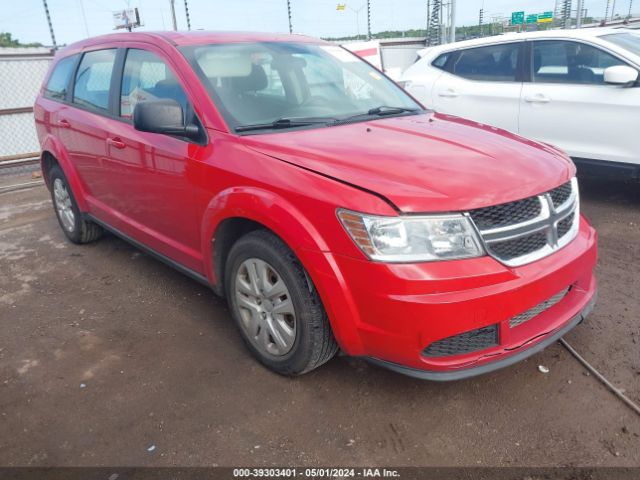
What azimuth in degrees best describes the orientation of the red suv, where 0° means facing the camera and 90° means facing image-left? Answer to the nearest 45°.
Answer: approximately 315°

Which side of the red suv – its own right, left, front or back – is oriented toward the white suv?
left

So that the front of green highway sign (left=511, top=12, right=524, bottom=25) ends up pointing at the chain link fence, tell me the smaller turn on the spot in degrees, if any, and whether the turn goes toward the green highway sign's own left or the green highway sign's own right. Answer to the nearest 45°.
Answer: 0° — it already faces it

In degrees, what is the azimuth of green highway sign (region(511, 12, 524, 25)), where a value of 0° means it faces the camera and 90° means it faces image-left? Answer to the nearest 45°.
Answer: approximately 0°

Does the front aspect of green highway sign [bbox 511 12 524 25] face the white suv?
yes

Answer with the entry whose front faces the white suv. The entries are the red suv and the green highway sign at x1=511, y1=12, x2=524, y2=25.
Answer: the green highway sign

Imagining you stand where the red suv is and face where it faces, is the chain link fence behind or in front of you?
behind

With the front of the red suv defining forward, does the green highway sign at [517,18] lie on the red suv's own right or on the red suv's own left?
on the red suv's own left
